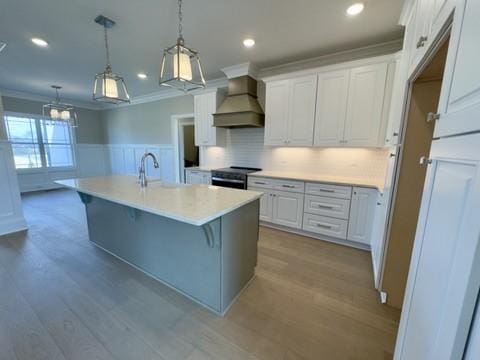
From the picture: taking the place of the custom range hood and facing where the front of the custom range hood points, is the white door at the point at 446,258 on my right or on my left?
on my left

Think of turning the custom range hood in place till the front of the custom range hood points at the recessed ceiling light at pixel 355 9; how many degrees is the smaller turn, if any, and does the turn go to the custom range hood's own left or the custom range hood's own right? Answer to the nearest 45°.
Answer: approximately 90° to the custom range hood's own left

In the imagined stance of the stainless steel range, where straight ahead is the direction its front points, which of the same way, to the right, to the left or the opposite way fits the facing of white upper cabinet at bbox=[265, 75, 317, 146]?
the same way

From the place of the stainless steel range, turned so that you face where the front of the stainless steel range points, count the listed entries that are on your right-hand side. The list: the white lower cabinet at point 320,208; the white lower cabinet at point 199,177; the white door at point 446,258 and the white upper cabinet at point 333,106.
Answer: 1

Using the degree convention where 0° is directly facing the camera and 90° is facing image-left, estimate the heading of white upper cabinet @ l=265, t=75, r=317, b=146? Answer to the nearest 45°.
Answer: approximately 45°

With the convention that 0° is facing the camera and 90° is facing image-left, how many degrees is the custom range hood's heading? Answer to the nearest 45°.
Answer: approximately 45°

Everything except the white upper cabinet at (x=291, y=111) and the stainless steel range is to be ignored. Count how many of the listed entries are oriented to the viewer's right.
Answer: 0

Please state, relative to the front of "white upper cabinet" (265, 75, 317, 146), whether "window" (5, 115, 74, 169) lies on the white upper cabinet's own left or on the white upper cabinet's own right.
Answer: on the white upper cabinet's own right

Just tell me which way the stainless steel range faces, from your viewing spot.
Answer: facing the viewer and to the left of the viewer

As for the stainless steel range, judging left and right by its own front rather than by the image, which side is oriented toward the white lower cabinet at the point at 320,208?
left

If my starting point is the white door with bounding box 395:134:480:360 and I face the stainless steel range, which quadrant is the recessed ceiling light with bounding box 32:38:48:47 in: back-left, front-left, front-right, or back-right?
front-left

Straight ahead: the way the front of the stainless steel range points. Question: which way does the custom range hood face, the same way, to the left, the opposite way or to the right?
the same way

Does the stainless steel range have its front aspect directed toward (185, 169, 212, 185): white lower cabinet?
no

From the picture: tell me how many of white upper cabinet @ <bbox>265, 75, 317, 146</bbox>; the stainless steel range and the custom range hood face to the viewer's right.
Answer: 0
